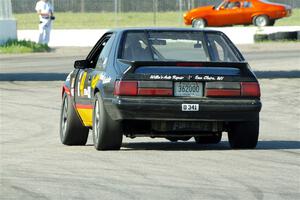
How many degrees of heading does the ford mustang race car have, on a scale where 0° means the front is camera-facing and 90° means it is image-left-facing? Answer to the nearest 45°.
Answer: approximately 180°

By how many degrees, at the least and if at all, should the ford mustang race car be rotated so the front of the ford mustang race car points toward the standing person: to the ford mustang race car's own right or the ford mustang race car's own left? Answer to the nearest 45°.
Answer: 0° — it already faces them
